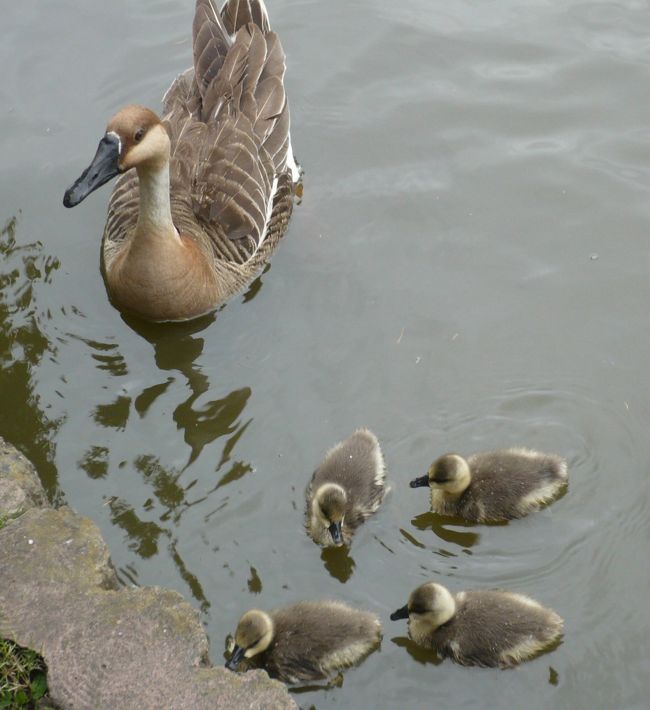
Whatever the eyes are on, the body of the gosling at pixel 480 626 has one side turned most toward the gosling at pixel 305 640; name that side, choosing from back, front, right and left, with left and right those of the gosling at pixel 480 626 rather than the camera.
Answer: front

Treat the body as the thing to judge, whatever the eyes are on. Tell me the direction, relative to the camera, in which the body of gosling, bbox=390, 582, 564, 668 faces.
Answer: to the viewer's left

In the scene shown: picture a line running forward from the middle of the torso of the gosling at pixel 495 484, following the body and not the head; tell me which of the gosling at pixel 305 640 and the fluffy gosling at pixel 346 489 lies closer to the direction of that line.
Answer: the fluffy gosling

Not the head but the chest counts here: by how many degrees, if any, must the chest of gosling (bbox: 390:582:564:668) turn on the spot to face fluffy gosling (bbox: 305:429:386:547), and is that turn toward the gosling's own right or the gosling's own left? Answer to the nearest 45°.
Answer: approximately 45° to the gosling's own right

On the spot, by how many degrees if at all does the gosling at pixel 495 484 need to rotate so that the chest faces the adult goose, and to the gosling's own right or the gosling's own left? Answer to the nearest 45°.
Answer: approximately 45° to the gosling's own right

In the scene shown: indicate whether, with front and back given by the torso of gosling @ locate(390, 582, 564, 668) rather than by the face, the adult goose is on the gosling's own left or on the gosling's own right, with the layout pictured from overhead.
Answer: on the gosling's own right

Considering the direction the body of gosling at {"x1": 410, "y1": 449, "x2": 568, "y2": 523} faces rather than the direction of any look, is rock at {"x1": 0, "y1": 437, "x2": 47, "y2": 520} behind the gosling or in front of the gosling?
in front

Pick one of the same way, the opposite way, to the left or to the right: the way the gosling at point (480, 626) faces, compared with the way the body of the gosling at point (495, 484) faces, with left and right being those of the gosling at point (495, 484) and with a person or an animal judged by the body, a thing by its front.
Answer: the same way

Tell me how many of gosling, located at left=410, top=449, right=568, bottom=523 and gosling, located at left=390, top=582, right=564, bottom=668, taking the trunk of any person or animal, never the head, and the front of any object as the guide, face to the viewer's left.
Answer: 2

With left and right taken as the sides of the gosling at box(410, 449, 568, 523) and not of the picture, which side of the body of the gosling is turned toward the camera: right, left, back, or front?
left

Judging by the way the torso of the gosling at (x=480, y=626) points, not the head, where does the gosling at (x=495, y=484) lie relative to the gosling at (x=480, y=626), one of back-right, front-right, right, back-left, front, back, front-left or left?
right

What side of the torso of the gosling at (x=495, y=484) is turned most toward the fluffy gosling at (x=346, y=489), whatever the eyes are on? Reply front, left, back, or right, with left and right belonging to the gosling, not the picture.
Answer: front
